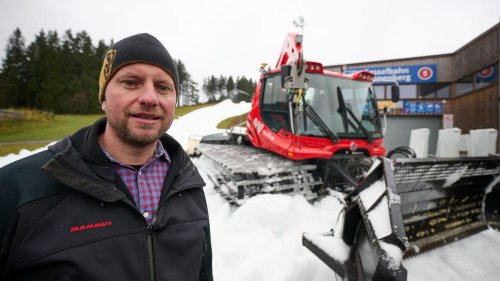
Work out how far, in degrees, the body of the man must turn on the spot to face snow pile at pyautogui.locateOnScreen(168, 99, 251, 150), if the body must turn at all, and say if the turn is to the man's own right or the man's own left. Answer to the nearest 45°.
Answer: approximately 135° to the man's own left

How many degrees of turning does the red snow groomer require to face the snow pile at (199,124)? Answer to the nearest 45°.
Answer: approximately 180°

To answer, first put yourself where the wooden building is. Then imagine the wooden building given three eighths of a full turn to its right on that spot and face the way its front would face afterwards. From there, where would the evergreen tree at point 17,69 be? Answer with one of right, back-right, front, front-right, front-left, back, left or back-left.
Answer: left

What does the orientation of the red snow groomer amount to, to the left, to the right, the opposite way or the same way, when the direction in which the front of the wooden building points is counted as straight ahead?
to the left

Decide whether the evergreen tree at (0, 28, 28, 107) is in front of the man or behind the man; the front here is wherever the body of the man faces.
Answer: behind

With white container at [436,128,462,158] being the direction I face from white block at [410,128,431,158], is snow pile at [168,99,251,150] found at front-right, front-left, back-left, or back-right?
back-left

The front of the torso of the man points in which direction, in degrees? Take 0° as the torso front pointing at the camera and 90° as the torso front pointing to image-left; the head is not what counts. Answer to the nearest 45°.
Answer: approximately 315°

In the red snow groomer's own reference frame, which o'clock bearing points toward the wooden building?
The wooden building is roughly at 8 o'clock from the red snow groomer.

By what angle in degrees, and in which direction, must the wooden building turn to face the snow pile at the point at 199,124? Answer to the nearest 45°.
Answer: approximately 45° to its right

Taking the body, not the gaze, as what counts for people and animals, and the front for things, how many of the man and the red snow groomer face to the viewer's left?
0

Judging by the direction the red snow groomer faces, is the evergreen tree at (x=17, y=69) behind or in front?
behind
